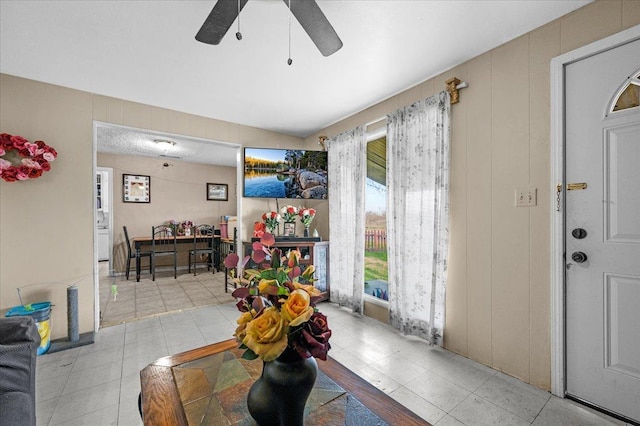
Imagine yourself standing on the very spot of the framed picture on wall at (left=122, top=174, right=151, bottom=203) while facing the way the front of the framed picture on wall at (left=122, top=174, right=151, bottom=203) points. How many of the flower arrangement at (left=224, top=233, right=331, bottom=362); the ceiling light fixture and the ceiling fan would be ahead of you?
3

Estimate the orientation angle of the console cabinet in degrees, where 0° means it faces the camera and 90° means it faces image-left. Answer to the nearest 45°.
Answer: approximately 0°

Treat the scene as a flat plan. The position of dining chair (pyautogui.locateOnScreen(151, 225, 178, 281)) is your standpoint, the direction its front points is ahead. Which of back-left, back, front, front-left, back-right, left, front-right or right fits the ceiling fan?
back

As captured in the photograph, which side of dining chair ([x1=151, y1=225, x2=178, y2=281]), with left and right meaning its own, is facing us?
back

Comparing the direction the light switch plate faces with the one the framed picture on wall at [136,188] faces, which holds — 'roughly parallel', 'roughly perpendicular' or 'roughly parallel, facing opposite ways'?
roughly perpendicular

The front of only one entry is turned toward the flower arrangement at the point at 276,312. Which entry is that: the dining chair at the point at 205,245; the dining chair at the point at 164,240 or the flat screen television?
the flat screen television

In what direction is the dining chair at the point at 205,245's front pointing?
away from the camera

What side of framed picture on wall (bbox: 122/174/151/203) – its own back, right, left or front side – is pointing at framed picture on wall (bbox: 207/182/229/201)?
left

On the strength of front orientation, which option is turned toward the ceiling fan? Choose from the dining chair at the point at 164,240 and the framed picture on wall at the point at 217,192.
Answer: the framed picture on wall
